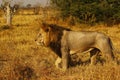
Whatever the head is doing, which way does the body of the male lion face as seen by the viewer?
to the viewer's left
